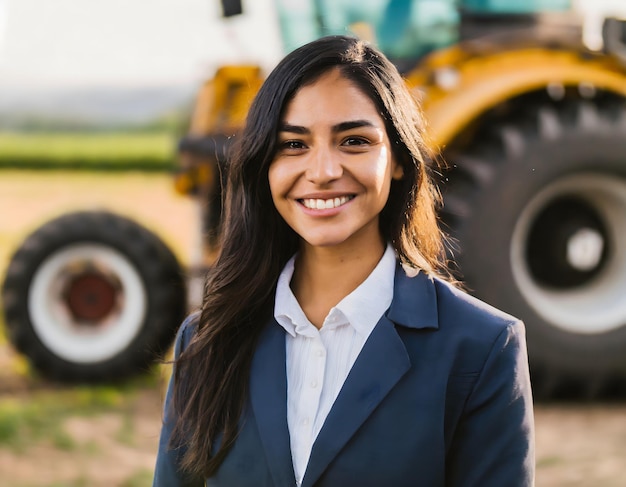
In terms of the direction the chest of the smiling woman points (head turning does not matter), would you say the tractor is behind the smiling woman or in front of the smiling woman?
behind

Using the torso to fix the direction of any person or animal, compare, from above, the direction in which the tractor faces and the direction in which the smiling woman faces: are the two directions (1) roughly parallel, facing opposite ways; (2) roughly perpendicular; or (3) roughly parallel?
roughly perpendicular

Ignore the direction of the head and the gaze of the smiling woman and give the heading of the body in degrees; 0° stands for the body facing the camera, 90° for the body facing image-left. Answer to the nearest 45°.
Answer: approximately 0°

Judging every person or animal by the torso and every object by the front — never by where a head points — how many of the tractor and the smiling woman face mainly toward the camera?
1

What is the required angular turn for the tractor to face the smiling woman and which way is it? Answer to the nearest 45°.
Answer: approximately 90° to its left

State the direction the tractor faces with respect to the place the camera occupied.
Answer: facing to the left of the viewer
